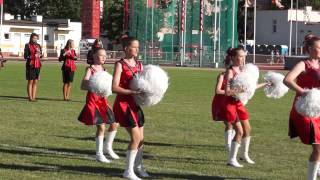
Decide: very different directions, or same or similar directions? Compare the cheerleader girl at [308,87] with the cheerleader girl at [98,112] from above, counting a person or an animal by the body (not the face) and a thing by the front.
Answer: same or similar directions

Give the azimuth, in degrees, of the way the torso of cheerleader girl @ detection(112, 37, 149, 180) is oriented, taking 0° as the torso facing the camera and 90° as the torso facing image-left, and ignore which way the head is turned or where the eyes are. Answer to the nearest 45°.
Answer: approximately 315°

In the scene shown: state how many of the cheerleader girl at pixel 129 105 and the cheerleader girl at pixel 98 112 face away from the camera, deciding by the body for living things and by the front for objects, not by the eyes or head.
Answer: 0

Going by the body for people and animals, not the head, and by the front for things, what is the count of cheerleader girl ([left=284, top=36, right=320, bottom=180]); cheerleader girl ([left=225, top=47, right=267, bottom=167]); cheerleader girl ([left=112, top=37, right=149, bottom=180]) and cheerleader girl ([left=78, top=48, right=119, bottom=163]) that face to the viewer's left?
0

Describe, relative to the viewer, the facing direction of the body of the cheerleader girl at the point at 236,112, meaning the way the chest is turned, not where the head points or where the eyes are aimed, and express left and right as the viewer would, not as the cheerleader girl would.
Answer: facing the viewer and to the right of the viewer

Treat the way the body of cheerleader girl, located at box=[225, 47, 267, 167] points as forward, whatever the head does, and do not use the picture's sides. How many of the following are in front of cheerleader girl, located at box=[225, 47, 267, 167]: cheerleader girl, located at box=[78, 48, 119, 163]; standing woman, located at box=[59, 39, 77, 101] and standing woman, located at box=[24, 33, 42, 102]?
0

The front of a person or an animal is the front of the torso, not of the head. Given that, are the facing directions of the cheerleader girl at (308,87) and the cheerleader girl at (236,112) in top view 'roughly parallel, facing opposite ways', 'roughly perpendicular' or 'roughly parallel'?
roughly parallel

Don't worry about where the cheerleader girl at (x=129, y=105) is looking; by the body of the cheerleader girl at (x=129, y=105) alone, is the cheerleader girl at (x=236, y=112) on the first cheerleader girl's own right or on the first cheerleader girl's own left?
on the first cheerleader girl's own left

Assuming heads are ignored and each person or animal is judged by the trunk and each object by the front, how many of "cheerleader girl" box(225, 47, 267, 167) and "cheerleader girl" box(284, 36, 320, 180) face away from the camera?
0
